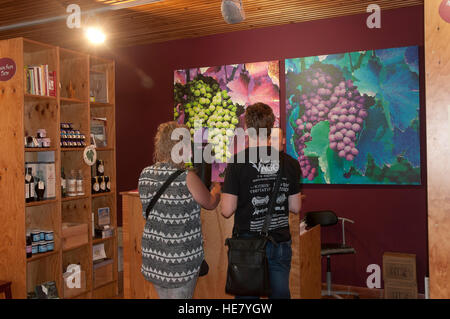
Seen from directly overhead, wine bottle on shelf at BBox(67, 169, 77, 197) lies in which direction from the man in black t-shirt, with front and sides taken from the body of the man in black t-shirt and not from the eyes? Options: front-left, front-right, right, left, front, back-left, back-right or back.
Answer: front-left

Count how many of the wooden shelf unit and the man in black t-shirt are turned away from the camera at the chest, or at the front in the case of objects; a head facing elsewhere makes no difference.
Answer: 1

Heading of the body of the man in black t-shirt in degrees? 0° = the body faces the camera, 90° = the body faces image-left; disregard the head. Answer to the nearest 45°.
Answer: approximately 180°

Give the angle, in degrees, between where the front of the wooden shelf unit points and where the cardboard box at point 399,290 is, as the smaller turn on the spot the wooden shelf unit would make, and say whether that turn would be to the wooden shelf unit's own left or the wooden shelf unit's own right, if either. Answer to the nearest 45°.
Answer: approximately 45° to the wooden shelf unit's own left

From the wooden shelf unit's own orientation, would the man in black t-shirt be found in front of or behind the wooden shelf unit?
in front

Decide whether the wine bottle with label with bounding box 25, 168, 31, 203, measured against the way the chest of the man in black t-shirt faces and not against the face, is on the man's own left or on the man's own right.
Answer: on the man's own left

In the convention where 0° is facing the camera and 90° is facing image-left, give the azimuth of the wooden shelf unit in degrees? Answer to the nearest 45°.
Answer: approximately 315°

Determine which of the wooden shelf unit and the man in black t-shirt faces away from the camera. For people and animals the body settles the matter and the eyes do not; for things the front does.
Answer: the man in black t-shirt

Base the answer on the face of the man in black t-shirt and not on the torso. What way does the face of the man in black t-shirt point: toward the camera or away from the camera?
away from the camera
